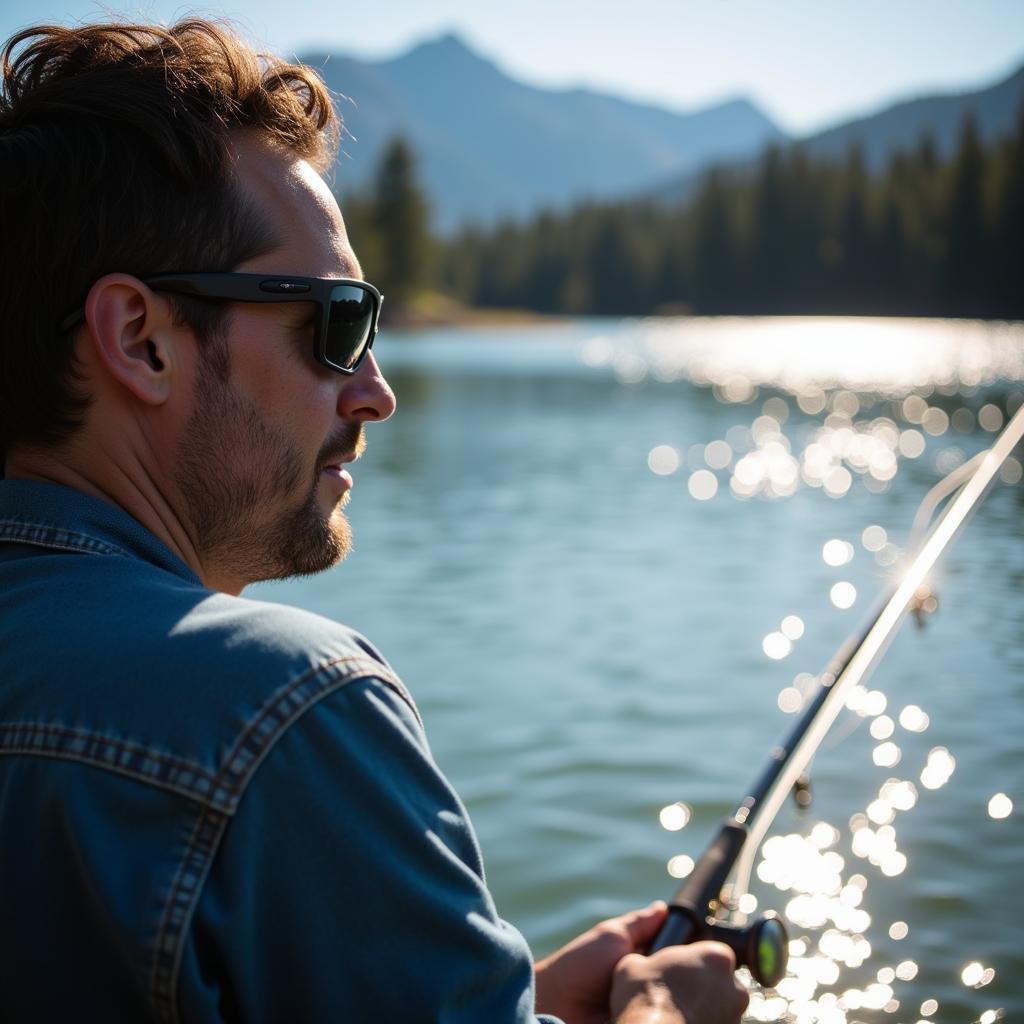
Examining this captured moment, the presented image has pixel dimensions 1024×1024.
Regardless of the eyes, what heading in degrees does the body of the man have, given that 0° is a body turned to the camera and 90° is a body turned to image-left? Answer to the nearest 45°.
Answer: approximately 225°

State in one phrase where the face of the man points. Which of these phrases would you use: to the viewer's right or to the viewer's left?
to the viewer's right
